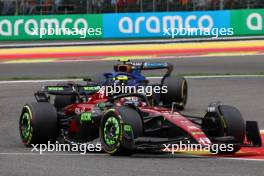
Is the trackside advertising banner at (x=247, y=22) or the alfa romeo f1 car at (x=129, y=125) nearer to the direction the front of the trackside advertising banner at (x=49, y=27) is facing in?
the alfa romeo f1 car

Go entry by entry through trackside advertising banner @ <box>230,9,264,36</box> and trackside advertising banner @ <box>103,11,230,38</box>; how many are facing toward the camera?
2

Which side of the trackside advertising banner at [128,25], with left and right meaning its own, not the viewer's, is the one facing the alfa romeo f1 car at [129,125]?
front

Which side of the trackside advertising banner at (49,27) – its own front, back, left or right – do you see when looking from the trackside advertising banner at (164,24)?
left

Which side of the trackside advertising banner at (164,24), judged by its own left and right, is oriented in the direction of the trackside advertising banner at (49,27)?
right

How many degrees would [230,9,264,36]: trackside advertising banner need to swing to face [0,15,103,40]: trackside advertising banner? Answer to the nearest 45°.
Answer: approximately 90° to its right

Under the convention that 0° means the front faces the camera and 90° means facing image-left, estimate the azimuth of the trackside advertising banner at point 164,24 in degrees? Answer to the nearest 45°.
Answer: approximately 0°

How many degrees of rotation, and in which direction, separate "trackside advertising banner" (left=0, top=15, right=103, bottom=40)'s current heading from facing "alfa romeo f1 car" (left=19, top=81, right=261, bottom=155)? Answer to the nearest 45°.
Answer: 0° — it already faces it

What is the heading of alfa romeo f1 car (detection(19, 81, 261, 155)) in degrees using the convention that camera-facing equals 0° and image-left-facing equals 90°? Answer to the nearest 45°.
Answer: approximately 315°

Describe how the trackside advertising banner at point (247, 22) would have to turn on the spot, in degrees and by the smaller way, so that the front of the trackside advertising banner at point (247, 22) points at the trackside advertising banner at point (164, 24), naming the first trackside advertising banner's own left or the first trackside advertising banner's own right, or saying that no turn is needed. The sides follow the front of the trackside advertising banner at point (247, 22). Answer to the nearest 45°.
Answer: approximately 90° to the first trackside advertising banner's own right

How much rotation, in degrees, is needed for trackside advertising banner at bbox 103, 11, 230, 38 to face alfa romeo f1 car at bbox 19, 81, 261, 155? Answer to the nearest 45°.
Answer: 0° — it already faces it

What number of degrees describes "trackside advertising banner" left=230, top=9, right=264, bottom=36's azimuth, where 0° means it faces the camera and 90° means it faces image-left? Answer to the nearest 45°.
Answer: approximately 0°
